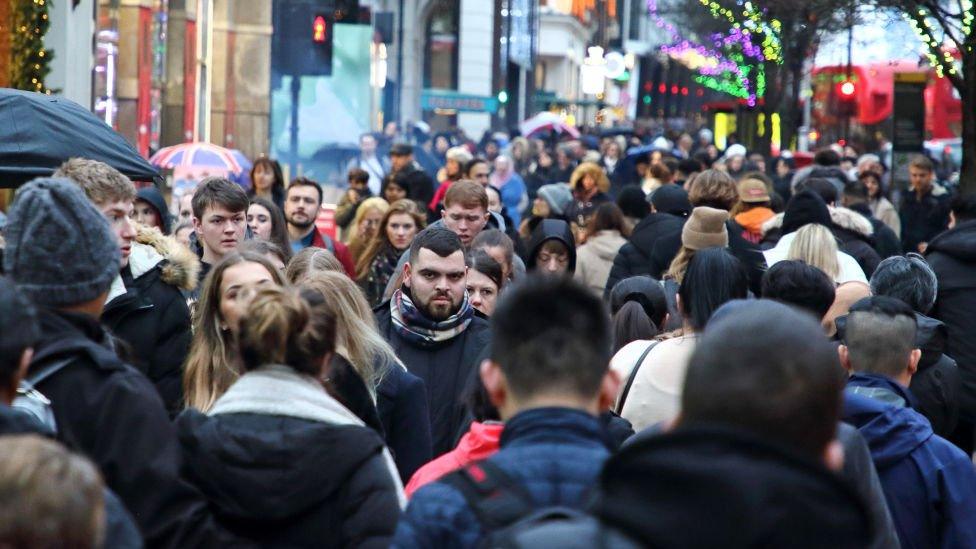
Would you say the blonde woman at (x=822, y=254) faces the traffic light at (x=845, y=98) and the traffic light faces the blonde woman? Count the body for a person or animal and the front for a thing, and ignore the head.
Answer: yes

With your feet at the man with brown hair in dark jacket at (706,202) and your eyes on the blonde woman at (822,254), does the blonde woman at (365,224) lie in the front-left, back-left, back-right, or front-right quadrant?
back-right

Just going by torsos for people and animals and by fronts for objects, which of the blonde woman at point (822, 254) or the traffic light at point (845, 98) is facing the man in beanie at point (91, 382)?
the traffic light

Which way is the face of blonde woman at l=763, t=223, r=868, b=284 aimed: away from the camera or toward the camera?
away from the camera

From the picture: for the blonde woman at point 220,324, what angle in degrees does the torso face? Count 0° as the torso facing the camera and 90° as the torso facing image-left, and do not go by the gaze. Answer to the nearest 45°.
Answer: approximately 0°

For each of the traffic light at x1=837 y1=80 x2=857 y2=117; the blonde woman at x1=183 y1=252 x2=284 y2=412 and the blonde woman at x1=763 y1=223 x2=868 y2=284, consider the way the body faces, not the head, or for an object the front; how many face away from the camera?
1

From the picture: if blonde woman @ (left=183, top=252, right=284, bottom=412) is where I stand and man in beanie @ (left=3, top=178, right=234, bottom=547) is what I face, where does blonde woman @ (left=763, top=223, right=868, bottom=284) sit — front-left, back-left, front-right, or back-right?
back-left

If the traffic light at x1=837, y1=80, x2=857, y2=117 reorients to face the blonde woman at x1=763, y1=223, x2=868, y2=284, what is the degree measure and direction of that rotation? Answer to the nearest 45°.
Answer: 0° — it already faces them

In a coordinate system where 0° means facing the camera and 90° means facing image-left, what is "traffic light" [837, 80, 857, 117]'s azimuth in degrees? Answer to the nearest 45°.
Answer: approximately 0°

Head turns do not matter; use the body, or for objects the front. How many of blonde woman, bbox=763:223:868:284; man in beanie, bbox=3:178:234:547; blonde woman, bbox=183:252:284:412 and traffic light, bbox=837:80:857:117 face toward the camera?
2

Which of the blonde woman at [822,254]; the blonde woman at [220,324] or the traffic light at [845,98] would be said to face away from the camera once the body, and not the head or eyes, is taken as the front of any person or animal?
the blonde woman at [822,254]

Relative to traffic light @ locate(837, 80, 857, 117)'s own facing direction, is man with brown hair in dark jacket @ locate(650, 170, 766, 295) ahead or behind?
ahead

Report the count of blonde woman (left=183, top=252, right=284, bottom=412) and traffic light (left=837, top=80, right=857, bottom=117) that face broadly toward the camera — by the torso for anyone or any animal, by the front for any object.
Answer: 2

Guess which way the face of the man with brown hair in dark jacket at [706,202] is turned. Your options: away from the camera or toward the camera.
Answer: away from the camera

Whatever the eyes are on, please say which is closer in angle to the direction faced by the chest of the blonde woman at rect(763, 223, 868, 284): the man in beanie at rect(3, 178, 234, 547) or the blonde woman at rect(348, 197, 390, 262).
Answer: the blonde woman
